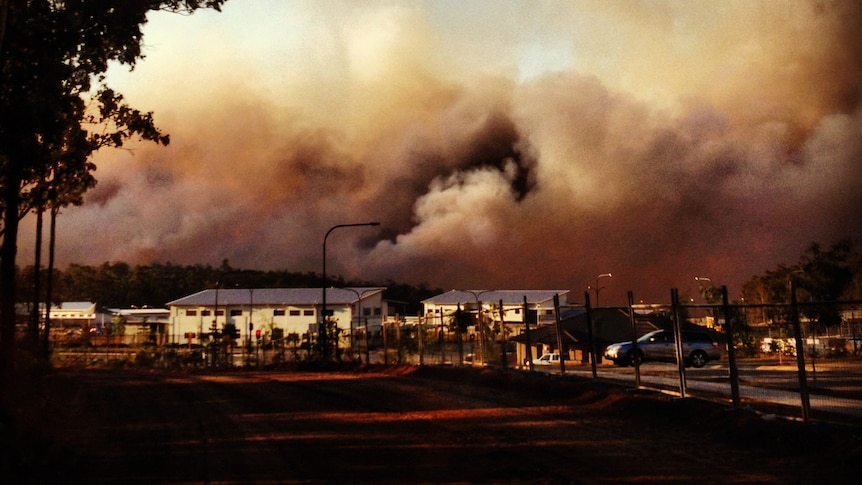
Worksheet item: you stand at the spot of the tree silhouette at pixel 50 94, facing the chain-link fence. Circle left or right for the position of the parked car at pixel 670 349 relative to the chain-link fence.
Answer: left

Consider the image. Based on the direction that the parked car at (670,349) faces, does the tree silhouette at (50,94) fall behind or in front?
in front

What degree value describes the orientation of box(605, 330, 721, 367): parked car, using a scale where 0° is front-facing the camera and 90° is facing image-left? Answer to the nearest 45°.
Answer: approximately 90°
